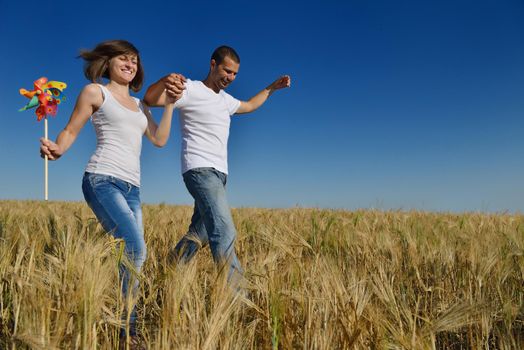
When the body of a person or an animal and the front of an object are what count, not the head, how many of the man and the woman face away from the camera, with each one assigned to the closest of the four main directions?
0

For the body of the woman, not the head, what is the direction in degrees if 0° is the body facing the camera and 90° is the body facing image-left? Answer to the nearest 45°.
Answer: approximately 315°

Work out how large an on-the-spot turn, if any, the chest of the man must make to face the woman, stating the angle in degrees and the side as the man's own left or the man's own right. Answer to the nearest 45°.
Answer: approximately 90° to the man's own right
